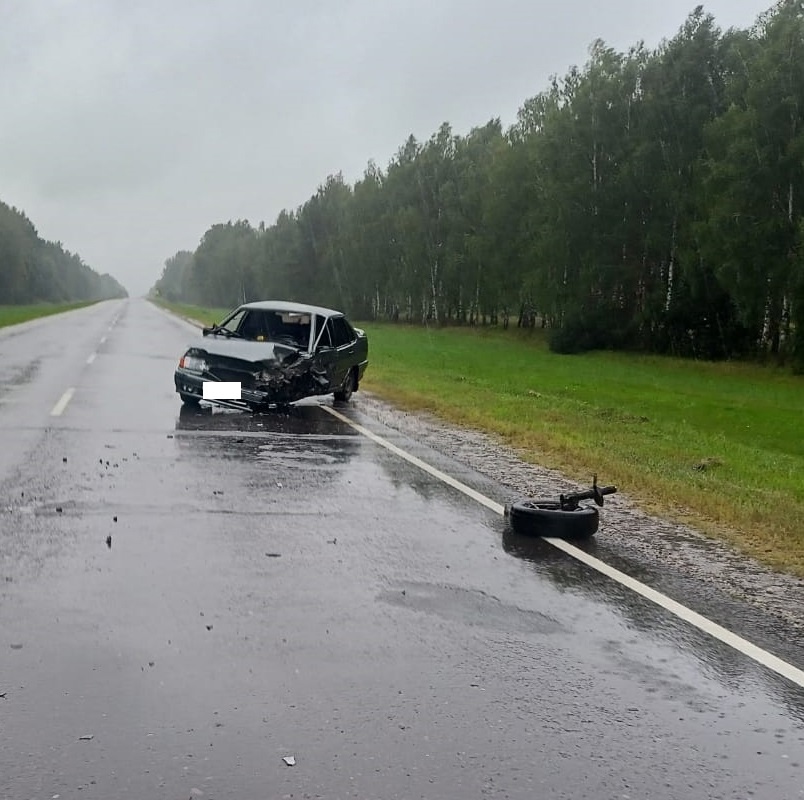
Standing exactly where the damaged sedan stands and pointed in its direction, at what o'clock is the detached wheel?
The detached wheel is roughly at 10 o'clock from the damaged sedan.

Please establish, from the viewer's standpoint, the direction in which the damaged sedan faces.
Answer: facing the viewer and to the left of the viewer
